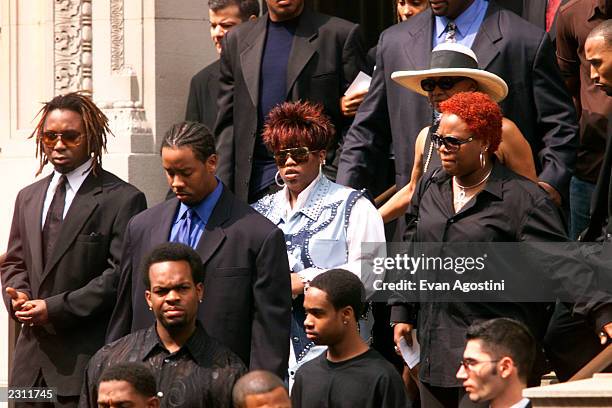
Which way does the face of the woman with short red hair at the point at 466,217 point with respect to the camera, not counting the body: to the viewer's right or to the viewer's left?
to the viewer's left

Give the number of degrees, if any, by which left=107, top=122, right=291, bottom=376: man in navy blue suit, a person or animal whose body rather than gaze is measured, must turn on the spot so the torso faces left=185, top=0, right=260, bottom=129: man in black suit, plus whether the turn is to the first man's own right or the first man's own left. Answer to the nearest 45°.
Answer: approximately 135° to the first man's own right

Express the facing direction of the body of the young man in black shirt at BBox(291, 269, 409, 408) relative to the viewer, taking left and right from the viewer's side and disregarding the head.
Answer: facing the viewer and to the left of the viewer

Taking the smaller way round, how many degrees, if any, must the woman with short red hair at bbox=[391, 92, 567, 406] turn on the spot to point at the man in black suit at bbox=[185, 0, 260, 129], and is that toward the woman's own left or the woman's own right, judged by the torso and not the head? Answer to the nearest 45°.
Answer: approximately 90° to the woman's own right

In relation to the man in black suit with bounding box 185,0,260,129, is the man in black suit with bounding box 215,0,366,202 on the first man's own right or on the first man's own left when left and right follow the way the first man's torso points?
on the first man's own left
